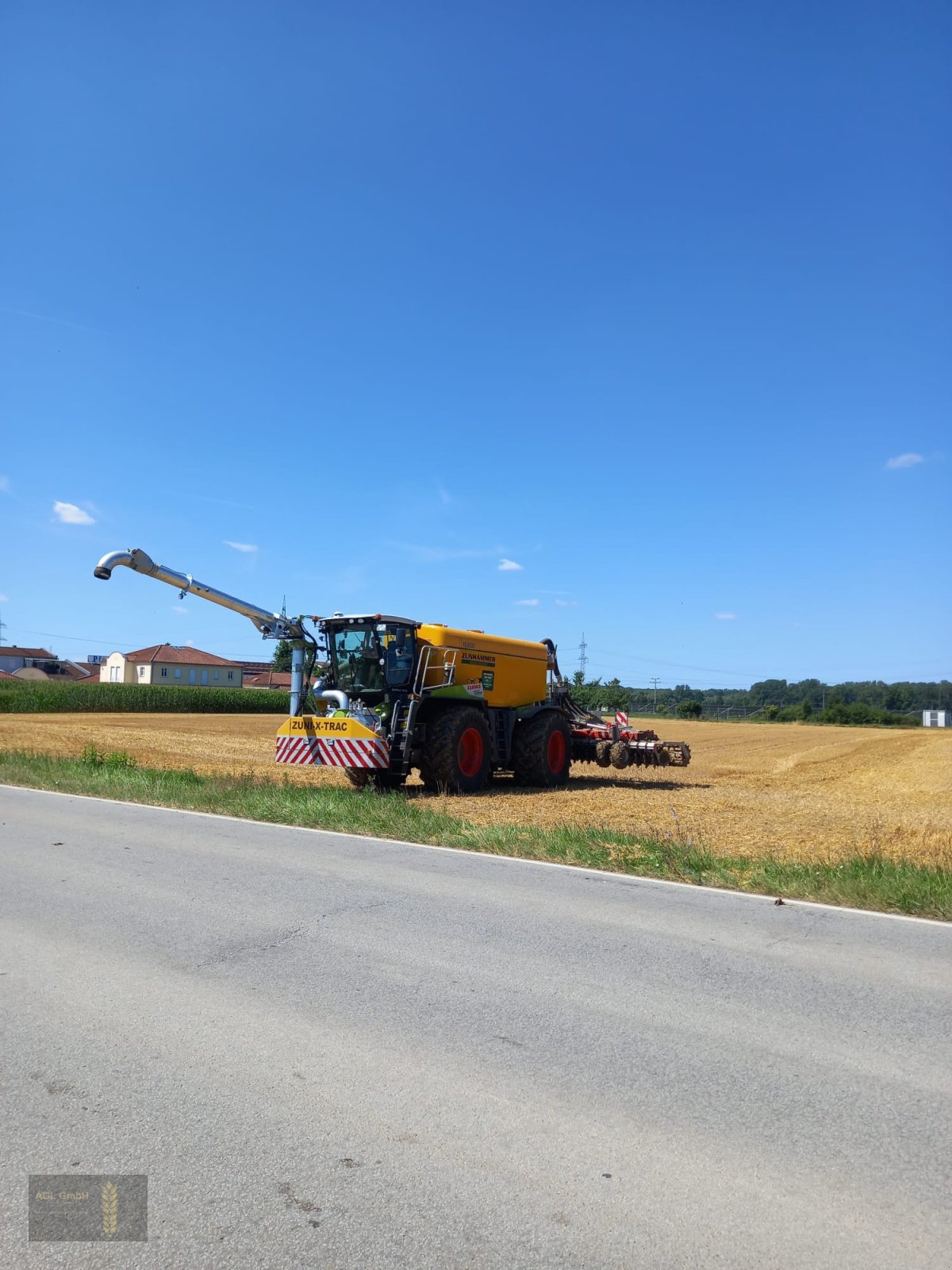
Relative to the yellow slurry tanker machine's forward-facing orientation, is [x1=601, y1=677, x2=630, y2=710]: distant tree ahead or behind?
behind

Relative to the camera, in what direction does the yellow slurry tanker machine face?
facing the viewer and to the left of the viewer
